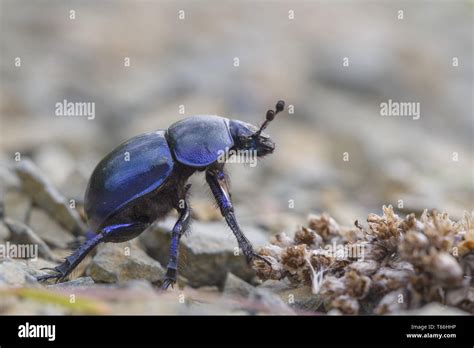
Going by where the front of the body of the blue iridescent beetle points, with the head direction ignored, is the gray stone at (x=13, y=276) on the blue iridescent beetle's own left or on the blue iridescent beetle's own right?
on the blue iridescent beetle's own right

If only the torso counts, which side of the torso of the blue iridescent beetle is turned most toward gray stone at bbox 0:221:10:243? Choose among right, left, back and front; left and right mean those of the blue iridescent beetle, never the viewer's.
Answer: back

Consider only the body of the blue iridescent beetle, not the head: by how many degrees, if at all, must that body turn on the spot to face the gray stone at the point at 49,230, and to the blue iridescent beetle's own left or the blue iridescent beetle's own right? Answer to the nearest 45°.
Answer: approximately 135° to the blue iridescent beetle's own left

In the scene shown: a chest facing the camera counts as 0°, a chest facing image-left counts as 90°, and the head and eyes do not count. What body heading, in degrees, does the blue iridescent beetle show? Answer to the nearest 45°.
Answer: approximately 270°

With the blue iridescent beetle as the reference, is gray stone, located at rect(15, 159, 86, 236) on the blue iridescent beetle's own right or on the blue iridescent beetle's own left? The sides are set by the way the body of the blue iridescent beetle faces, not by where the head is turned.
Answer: on the blue iridescent beetle's own left

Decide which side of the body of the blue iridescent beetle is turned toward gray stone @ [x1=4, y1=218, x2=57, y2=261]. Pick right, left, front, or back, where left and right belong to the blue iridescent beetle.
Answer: back

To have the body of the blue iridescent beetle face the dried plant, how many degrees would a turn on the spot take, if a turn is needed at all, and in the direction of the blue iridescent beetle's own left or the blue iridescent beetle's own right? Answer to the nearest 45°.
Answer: approximately 45° to the blue iridescent beetle's own right

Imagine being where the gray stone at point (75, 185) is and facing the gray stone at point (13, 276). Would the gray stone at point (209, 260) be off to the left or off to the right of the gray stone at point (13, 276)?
left

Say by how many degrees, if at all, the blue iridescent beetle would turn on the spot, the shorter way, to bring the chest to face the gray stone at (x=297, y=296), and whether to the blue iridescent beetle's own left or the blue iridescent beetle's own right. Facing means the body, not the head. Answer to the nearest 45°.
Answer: approximately 45° to the blue iridescent beetle's own right
